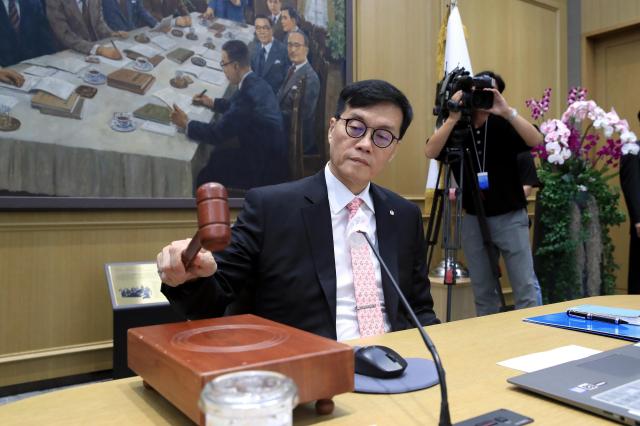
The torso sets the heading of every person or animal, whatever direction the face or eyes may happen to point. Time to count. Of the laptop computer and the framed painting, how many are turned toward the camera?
1

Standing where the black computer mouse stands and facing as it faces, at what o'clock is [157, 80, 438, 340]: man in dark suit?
The man in dark suit is roughly at 7 o'clock from the black computer mouse.

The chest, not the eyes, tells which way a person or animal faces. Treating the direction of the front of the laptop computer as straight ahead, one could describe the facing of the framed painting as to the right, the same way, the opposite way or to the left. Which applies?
the opposite way

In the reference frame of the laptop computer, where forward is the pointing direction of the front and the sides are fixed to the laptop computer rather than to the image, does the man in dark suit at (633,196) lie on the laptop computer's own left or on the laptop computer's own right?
on the laptop computer's own right

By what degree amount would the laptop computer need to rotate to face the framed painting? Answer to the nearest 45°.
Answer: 0° — it already faces it

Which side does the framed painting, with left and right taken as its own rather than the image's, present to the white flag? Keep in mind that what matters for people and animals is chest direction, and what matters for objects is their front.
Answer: left

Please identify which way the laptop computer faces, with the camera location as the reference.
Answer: facing away from the viewer and to the left of the viewer

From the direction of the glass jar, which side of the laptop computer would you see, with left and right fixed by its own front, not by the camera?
left

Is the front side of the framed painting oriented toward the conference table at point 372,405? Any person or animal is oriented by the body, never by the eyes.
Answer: yes
